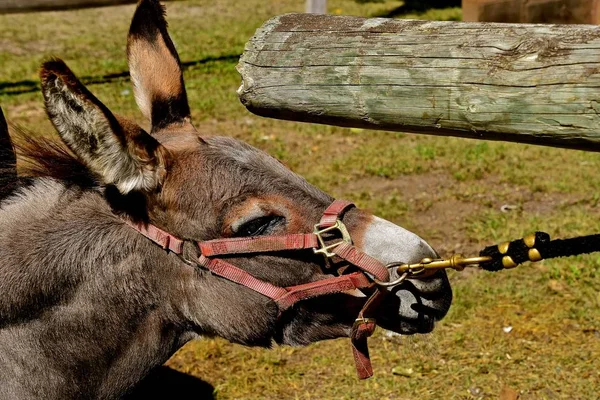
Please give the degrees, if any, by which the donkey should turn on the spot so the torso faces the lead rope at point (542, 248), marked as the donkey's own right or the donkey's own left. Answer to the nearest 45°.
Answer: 0° — it already faces it

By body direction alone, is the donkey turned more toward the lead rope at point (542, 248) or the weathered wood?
the lead rope

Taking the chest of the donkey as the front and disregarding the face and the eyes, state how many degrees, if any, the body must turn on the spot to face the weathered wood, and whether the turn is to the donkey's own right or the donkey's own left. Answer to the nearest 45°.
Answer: approximately 45° to the donkey's own left

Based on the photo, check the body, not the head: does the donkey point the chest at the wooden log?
yes

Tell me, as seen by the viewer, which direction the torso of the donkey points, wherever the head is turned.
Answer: to the viewer's right
